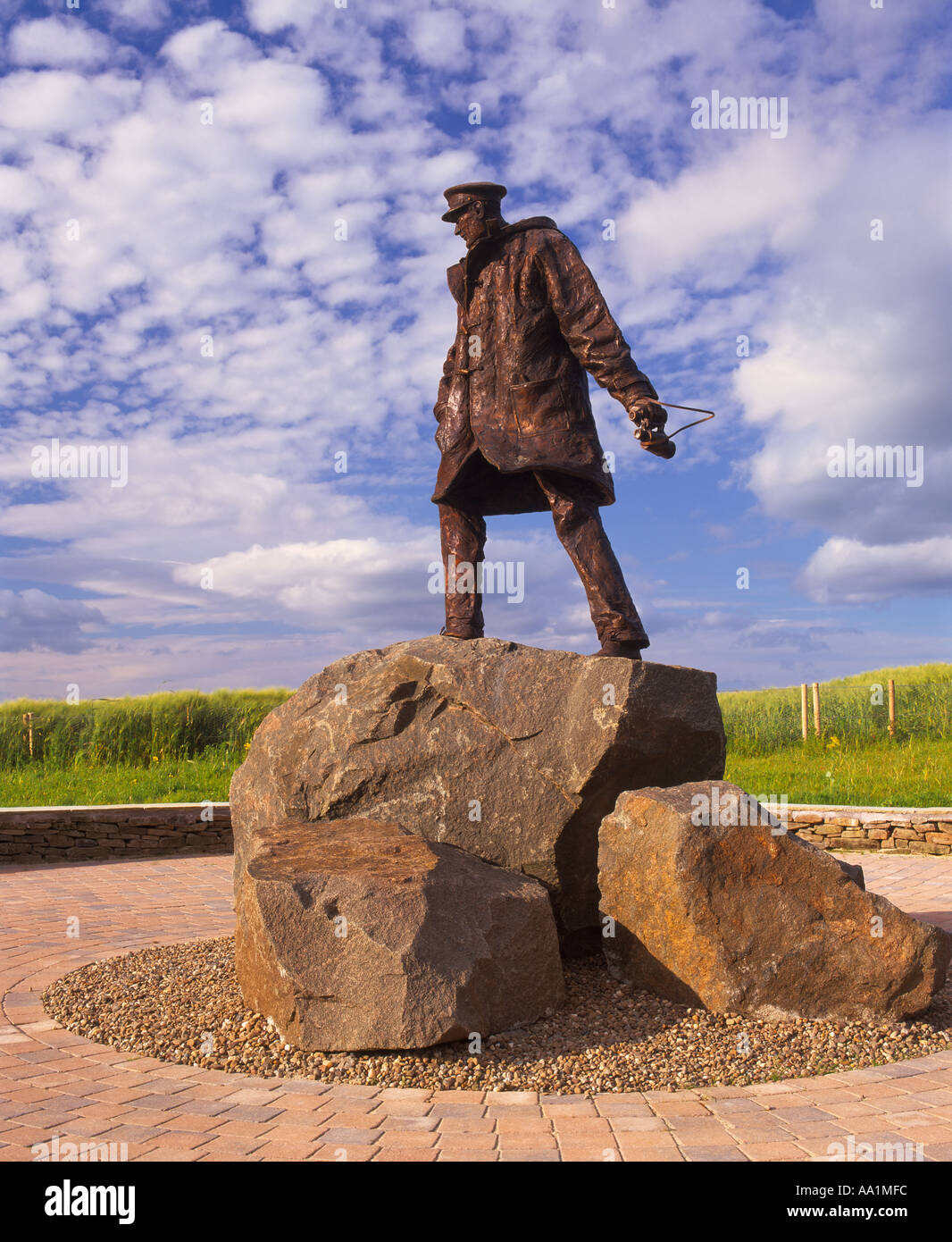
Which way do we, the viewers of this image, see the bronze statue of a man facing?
facing the viewer and to the left of the viewer

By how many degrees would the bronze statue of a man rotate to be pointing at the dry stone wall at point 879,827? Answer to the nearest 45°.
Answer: approximately 180°

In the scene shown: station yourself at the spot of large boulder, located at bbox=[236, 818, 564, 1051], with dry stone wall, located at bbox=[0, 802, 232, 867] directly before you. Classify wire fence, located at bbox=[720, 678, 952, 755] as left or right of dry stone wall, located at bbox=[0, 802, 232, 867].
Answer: right

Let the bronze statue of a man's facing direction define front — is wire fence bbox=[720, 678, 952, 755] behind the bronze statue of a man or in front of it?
behind
